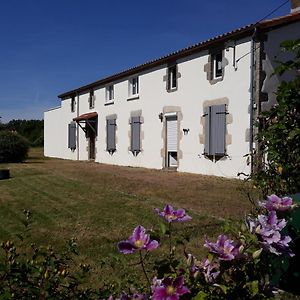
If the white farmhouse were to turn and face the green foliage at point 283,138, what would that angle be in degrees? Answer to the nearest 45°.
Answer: approximately 45° to its left

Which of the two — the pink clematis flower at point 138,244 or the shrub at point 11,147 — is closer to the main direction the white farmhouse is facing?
the pink clematis flower

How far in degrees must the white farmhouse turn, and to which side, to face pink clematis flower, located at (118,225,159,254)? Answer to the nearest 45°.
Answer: approximately 45° to its left

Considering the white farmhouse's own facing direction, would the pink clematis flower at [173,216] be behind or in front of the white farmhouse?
in front

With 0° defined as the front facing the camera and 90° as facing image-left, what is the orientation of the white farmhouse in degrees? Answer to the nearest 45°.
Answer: approximately 45°

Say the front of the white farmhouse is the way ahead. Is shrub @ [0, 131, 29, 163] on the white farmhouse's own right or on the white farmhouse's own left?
on the white farmhouse's own right

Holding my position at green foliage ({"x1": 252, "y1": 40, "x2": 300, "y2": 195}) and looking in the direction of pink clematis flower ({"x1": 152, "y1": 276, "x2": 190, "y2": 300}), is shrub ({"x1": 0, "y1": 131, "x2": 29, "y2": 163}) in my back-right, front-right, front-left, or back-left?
back-right

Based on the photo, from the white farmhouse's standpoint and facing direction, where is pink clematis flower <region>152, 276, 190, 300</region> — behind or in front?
in front
